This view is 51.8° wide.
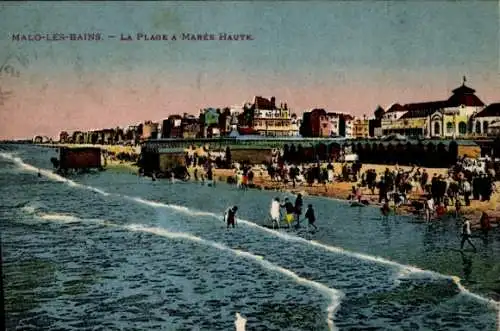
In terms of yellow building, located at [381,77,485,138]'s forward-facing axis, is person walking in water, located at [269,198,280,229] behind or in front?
in front

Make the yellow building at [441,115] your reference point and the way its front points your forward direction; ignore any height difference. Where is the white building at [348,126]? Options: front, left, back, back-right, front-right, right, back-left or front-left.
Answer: front-right

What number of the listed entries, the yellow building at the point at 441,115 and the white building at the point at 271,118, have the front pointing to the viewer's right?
0

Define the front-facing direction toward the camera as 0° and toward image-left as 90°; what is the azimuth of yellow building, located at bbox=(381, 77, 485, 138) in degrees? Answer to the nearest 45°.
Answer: approximately 45°

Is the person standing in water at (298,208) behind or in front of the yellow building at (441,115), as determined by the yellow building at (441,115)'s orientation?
in front

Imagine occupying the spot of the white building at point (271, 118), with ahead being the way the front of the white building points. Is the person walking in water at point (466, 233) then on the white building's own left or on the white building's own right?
on the white building's own left

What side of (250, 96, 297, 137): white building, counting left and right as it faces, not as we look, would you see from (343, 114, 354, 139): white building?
left

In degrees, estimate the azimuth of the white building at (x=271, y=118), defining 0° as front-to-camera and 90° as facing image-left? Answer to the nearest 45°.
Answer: approximately 0°

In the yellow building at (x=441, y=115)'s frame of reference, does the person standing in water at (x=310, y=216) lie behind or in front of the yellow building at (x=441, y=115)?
in front

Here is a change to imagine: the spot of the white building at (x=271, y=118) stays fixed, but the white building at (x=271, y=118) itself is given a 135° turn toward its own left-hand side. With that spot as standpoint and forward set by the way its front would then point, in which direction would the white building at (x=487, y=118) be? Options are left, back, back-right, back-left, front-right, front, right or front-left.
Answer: front-right
